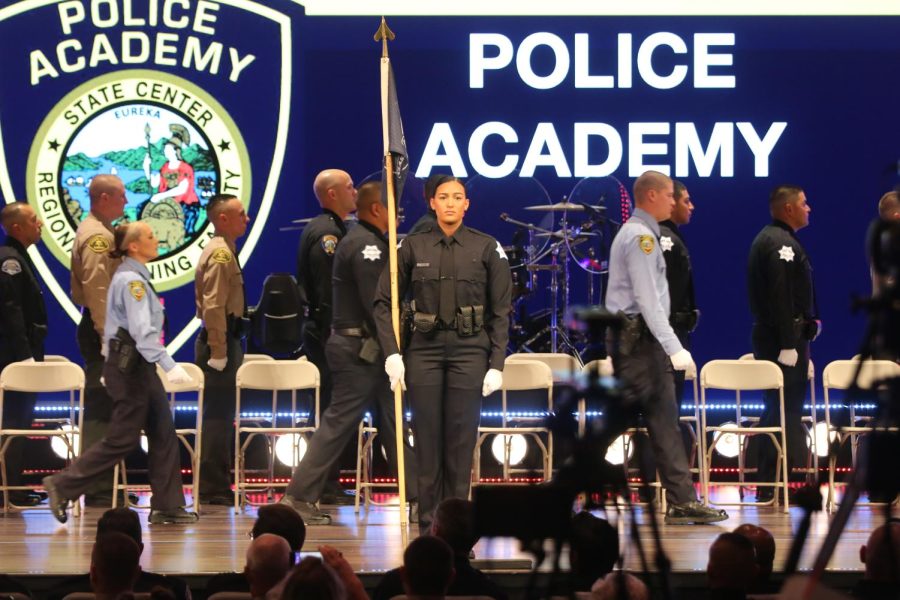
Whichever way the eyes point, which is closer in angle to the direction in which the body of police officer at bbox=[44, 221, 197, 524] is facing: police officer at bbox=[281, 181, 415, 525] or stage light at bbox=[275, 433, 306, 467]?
the police officer

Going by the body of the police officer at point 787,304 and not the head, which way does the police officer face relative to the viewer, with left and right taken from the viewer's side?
facing to the right of the viewer

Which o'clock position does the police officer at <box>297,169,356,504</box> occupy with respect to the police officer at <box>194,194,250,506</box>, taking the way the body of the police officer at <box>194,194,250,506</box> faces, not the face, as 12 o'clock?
the police officer at <box>297,169,356,504</box> is roughly at 12 o'clock from the police officer at <box>194,194,250,506</box>.

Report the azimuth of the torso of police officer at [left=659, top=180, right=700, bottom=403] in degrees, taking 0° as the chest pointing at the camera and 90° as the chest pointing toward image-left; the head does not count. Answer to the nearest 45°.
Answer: approximately 270°

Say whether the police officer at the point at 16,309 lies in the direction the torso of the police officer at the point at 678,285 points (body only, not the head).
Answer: no

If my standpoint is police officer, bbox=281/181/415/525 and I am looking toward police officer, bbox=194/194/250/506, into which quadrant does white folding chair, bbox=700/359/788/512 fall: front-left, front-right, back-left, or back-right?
back-right

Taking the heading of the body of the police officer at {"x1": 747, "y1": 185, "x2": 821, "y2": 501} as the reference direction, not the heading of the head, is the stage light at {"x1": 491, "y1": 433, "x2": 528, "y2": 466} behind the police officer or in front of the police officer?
behind

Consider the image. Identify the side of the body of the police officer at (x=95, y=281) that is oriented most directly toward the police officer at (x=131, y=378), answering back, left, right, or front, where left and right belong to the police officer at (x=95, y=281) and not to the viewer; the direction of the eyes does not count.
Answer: right

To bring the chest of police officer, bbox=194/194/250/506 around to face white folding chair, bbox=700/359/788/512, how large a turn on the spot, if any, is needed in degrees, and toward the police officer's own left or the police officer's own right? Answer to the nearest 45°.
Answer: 0° — they already face it

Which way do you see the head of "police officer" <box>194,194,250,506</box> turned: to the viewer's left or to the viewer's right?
to the viewer's right

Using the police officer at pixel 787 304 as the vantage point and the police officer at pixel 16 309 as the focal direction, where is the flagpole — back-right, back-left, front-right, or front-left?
front-left

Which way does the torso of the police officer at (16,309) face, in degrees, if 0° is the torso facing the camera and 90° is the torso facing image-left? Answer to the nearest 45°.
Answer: approximately 270°

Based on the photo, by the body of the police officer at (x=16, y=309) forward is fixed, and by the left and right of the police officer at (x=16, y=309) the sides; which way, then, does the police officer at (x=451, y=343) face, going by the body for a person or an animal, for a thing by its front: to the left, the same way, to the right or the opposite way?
to the right

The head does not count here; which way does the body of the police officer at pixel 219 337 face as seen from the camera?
to the viewer's right

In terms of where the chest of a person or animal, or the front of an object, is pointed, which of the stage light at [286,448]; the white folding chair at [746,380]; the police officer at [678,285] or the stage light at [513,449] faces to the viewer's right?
the police officer

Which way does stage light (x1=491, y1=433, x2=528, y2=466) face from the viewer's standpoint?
toward the camera

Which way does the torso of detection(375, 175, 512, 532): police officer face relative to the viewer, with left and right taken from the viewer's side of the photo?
facing the viewer

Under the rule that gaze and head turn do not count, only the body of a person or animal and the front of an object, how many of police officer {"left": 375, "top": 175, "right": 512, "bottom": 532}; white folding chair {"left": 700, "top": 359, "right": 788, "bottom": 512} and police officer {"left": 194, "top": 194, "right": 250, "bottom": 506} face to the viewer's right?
1

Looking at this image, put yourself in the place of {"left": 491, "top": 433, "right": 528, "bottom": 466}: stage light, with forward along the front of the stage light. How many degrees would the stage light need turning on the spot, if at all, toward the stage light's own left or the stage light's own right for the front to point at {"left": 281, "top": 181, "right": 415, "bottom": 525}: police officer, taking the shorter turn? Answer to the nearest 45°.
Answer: approximately 45° to the stage light's own right
